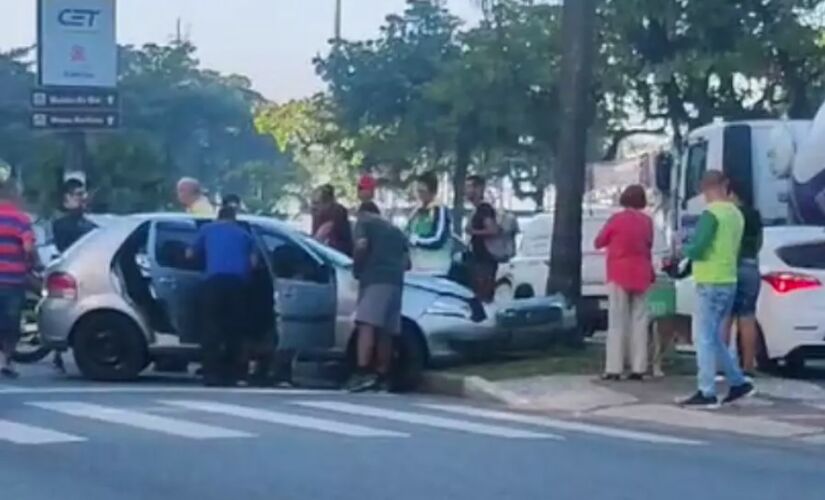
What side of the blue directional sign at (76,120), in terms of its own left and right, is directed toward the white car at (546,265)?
left

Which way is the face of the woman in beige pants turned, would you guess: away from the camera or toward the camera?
away from the camera

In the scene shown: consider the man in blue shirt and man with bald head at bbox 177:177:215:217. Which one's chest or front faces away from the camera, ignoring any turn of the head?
the man in blue shirt

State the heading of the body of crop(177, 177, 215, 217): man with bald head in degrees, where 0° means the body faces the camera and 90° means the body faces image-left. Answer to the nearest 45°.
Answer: approximately 45°

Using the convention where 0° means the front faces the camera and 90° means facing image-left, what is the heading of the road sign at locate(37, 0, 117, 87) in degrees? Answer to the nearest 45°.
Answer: approximately 0°

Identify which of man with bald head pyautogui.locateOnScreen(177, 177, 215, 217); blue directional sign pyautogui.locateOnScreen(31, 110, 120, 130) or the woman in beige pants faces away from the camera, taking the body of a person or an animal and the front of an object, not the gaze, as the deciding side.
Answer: the woman in beige pants

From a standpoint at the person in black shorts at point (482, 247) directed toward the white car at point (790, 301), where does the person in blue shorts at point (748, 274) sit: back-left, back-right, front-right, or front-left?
front-right

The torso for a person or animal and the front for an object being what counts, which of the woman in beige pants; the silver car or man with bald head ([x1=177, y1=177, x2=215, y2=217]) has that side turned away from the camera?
the woman in beige pants

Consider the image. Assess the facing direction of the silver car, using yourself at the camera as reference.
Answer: facing to the right of the viewer

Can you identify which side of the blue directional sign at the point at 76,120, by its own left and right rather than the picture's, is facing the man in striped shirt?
front

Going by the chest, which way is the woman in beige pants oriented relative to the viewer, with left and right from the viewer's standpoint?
facing away from the viewer

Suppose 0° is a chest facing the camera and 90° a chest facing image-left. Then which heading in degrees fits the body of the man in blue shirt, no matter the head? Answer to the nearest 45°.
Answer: approximately 180°
